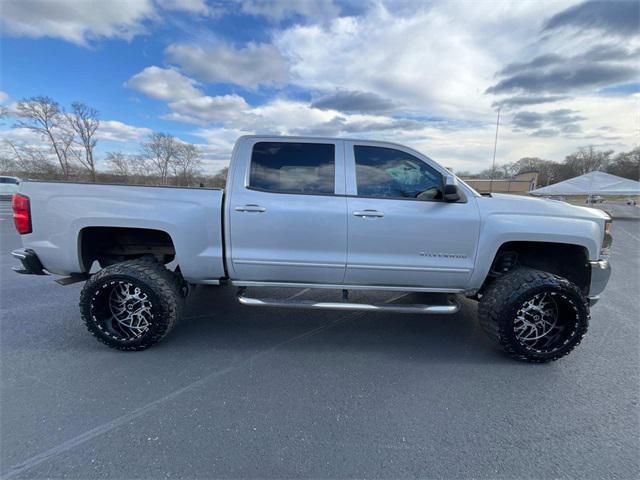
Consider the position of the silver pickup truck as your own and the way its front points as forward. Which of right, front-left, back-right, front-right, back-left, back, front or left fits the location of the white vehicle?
back-left

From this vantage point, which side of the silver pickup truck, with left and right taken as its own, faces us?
right

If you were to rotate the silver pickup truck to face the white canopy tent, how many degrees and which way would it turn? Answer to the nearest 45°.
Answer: approximately 45° to its left

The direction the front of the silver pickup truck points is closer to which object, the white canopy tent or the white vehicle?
the white canopy tent
